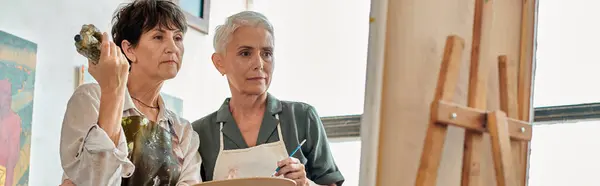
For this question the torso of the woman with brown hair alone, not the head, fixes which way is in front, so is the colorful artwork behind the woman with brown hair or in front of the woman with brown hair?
behind

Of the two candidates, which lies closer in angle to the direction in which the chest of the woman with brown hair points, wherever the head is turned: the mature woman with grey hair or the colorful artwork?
the mature woman with grey hair

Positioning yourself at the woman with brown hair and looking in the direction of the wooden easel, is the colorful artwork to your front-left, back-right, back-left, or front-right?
back-left

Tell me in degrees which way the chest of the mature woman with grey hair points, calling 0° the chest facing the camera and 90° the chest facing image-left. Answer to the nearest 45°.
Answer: approximately 0°

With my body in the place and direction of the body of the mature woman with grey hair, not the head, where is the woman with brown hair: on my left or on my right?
on my right

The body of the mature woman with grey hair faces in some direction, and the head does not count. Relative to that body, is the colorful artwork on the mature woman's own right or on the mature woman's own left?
on the mature woman's own right

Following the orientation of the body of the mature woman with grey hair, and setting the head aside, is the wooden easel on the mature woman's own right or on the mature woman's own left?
on the mature woman's own left

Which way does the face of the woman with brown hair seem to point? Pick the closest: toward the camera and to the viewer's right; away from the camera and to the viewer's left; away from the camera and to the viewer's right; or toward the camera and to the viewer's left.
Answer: toward the camera and to the viewer's right

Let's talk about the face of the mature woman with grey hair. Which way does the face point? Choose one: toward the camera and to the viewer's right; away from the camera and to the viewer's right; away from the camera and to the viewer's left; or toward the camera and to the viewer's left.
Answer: toward the camera and to the viewer's right
